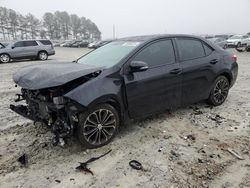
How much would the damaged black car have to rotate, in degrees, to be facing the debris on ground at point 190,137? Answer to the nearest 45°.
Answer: approximately 135° to its left

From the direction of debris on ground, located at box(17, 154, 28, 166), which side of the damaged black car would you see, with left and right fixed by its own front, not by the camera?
front

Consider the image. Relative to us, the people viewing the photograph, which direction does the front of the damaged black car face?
facing the viewer and to the left of the viewer

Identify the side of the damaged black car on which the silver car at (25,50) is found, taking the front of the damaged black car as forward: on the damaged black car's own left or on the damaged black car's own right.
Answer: on the damaged black car's own right

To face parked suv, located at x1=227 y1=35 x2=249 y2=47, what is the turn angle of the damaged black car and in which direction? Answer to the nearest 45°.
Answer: approximately 180°

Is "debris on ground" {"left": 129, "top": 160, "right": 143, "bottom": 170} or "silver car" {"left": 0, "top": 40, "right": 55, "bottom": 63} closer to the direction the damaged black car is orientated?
the debris on ground

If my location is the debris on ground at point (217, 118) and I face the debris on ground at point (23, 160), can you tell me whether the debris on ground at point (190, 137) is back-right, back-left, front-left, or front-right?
front-left
